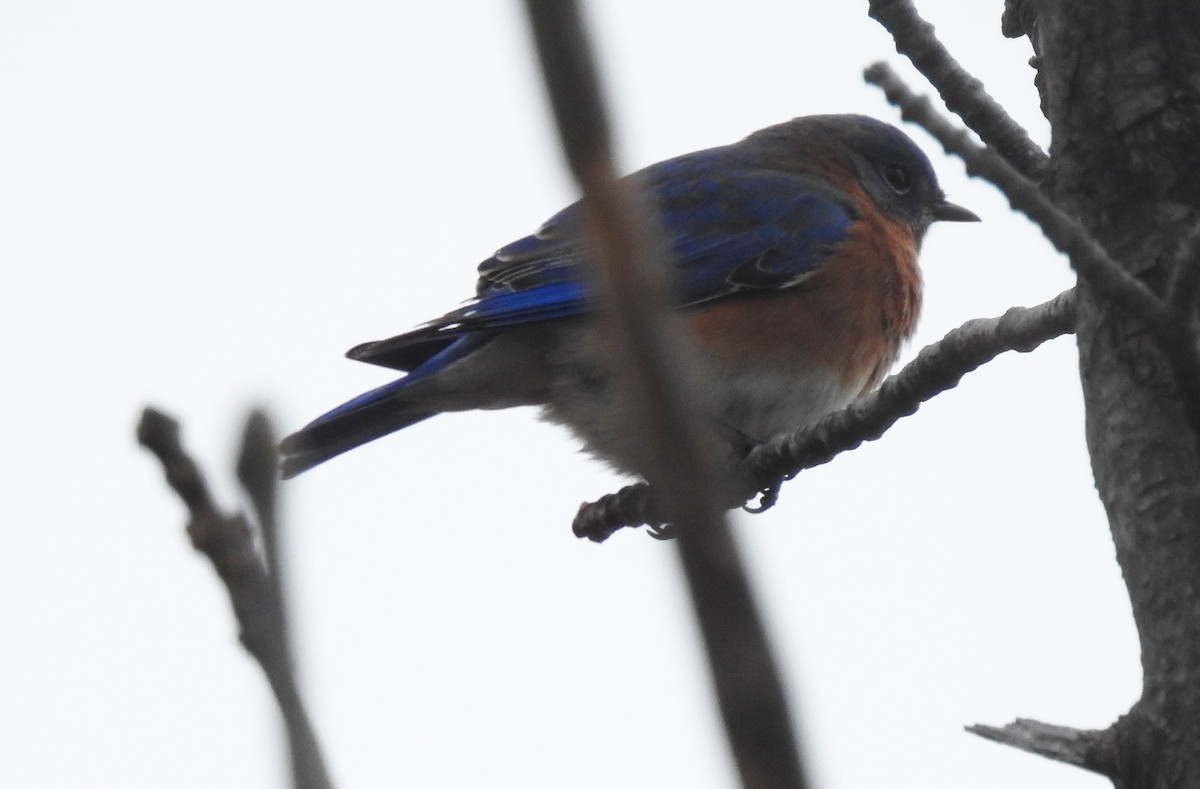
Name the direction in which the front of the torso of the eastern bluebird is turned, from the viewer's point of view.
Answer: to the viewer's right

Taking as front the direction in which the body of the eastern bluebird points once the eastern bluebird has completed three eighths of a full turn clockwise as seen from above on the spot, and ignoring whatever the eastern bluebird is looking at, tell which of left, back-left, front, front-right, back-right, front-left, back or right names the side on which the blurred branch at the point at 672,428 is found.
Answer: front-left

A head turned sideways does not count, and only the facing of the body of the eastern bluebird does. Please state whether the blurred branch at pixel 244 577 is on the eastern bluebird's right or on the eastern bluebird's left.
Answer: on the eastern bluebird's right
